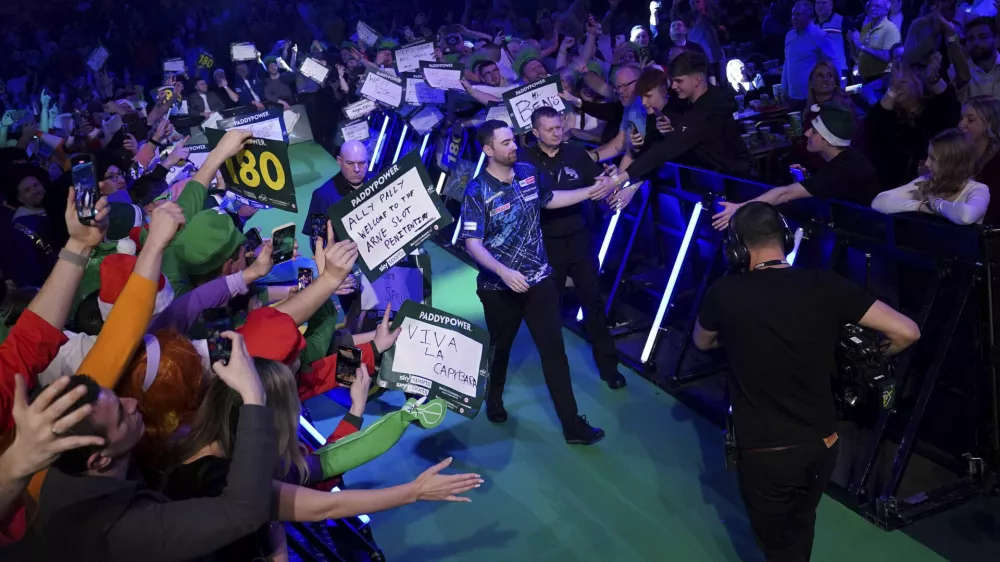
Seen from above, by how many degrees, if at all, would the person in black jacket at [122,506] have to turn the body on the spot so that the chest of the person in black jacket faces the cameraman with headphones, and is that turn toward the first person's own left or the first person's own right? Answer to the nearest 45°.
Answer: approximately 45° to the first person's own right

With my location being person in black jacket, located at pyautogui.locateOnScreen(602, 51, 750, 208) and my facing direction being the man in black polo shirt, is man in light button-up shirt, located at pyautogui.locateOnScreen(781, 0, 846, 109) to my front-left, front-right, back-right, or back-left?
back-right

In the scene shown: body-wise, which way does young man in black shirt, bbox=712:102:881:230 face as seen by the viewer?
to the viewer's left

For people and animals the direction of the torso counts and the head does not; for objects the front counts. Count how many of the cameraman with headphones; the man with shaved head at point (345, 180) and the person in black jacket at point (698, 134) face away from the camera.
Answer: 1

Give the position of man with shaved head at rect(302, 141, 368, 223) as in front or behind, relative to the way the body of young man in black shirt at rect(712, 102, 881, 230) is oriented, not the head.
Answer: in front

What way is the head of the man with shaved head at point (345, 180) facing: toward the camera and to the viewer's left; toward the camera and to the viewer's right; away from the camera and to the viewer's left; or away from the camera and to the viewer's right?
toward the camera and to the viewer's right

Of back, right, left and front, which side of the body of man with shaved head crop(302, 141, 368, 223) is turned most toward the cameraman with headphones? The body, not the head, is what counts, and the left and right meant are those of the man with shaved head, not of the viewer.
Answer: front

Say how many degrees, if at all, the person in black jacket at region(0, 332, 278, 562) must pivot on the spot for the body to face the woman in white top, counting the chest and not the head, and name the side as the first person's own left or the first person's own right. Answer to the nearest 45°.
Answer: approximately 45° to the first person's own right

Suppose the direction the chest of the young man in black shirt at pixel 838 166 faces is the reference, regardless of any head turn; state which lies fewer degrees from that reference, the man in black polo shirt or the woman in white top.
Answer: the man in black polo shirt

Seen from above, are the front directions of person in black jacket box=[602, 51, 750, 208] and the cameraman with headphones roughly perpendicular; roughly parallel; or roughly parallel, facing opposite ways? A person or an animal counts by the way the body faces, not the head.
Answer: roughly perpendicular

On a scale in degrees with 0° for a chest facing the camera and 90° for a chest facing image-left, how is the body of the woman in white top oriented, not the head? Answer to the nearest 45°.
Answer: approximately 45°

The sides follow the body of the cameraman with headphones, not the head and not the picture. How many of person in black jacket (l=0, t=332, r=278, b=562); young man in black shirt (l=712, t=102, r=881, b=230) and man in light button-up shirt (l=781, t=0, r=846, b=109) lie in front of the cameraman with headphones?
2

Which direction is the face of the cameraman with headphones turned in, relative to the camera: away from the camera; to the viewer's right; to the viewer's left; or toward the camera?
away from the camera

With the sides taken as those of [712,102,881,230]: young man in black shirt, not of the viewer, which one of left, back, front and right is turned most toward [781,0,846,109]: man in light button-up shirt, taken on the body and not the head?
right

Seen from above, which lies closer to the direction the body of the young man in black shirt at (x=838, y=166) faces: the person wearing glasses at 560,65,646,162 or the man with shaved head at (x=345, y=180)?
the man with shaved head

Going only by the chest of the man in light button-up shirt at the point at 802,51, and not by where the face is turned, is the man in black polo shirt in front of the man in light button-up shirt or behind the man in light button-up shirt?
in front
